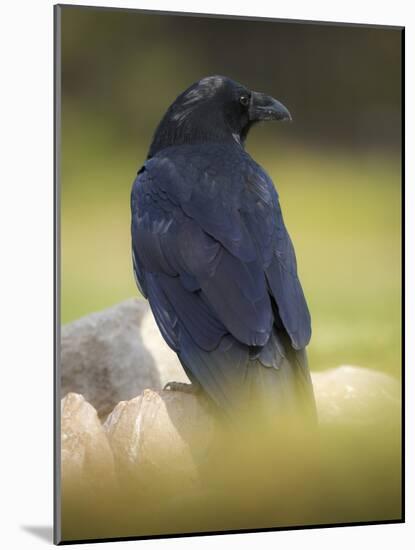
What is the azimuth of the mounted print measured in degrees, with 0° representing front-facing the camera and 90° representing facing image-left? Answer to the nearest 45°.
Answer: approximately 315°
